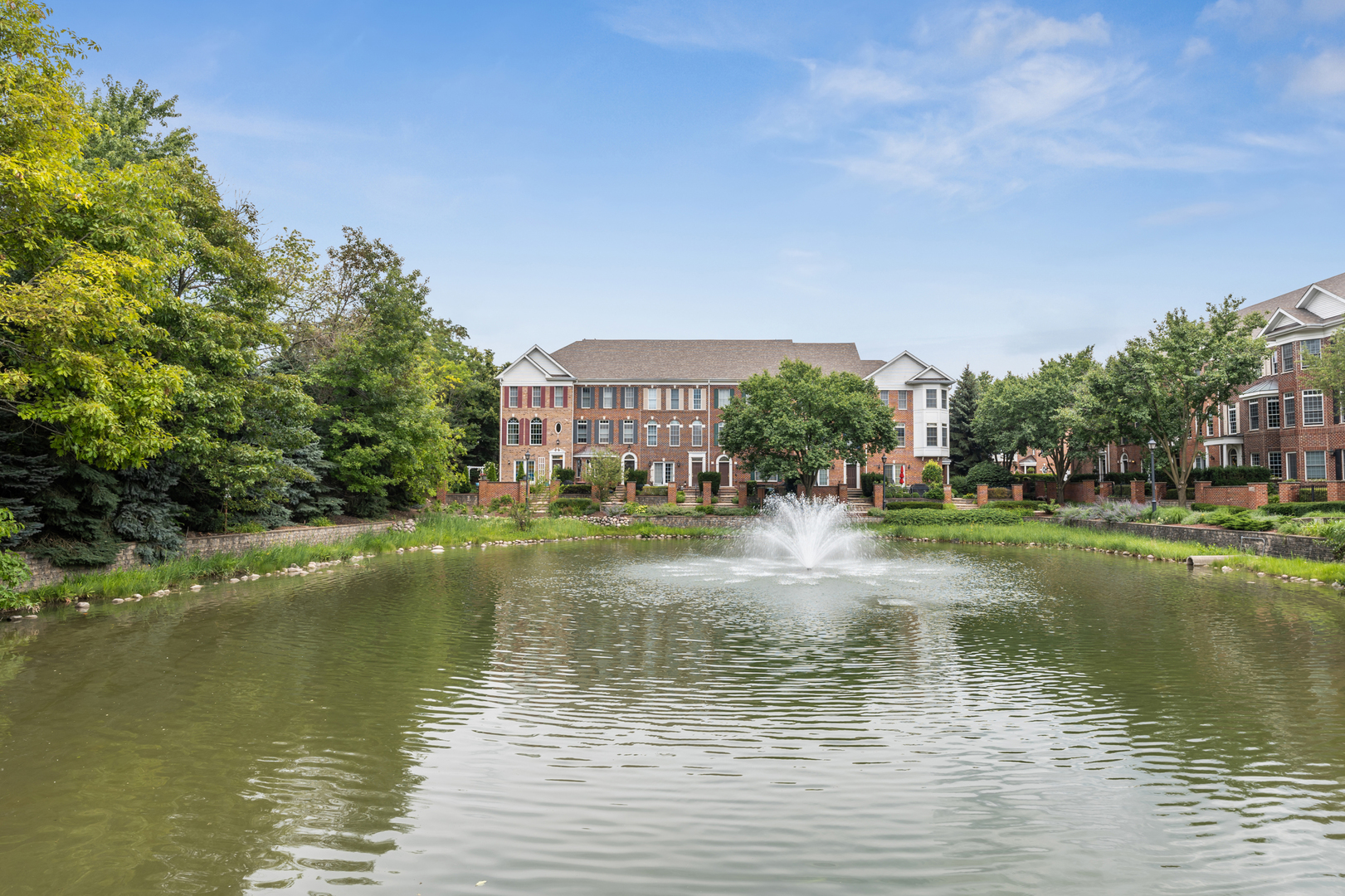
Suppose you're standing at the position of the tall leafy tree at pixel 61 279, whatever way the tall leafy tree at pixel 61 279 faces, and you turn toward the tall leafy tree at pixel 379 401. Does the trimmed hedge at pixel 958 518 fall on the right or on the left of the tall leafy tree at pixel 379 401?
right

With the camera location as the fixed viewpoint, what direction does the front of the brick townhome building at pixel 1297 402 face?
facing the viewer and to the left of the viewer

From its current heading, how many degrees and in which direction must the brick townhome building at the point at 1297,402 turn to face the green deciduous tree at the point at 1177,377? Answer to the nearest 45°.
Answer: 0° — it already faces it

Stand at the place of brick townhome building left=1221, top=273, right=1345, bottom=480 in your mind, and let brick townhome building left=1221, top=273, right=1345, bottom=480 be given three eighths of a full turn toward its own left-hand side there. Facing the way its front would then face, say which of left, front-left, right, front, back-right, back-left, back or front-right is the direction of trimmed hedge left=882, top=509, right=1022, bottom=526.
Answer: back-right

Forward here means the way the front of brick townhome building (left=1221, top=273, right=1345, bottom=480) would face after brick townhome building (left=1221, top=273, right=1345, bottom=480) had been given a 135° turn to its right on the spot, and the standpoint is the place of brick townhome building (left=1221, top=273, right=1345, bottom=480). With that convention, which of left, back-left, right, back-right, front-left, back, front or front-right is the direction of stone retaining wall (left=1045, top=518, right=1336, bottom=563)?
back

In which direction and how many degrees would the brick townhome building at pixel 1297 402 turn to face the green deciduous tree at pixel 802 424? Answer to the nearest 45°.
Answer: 0° — it already faces it

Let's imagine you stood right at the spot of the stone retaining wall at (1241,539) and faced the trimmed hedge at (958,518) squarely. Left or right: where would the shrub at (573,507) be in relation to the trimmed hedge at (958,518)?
left

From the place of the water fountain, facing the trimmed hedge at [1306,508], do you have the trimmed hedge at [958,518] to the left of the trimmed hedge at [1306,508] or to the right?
left

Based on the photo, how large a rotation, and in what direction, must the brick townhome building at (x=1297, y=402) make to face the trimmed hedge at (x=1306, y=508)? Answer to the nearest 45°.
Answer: approximately 45° to its left

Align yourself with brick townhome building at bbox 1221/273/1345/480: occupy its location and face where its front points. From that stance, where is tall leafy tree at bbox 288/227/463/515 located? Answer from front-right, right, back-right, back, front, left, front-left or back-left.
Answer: front
